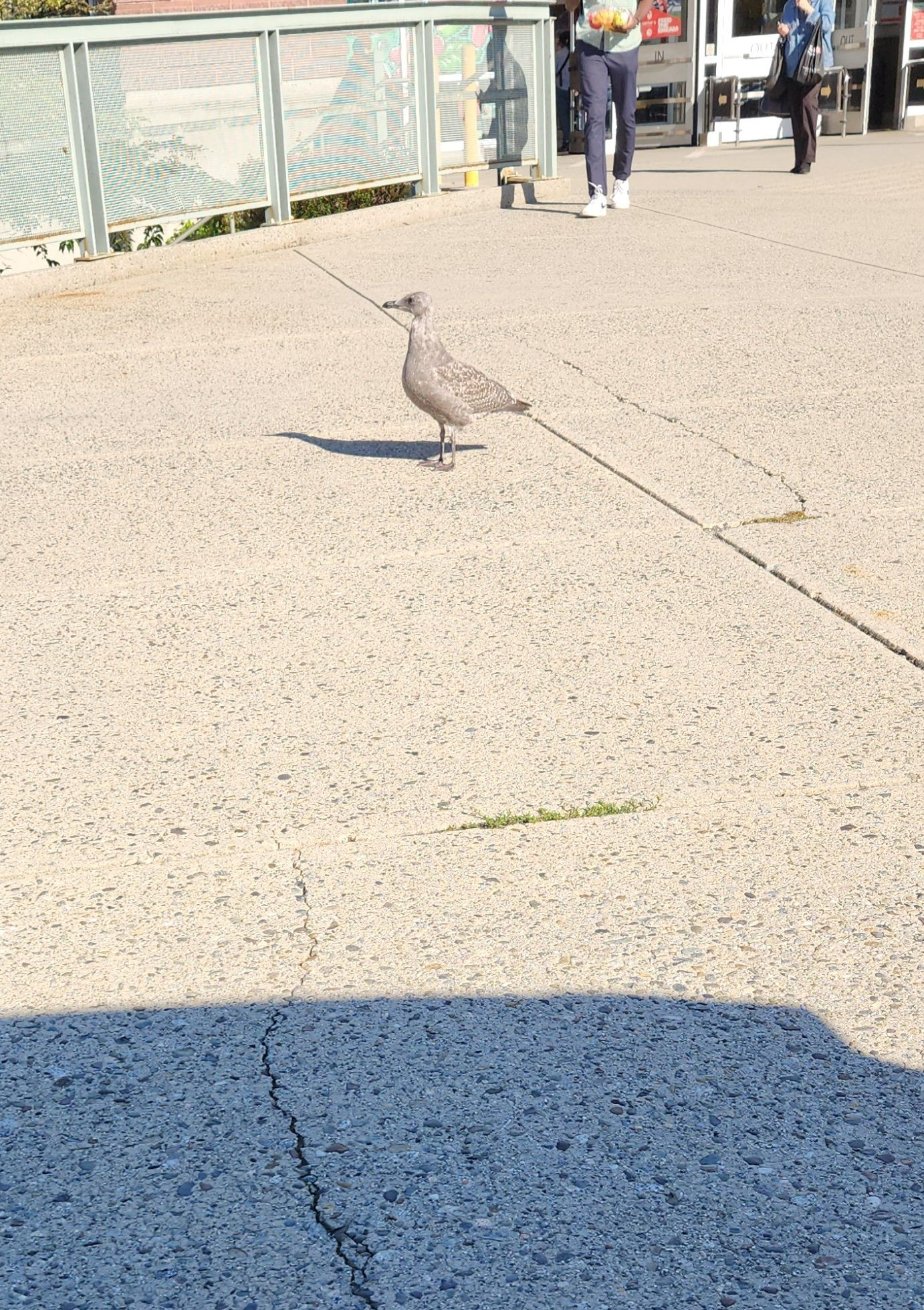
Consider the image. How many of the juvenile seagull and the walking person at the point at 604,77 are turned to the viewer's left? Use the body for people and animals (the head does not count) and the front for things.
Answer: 1

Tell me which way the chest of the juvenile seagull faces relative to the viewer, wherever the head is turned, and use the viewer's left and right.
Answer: facing to the left of the viewer

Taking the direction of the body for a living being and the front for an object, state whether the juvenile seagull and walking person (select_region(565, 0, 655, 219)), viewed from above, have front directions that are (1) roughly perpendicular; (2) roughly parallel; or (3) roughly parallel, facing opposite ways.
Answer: roughly perpendicular

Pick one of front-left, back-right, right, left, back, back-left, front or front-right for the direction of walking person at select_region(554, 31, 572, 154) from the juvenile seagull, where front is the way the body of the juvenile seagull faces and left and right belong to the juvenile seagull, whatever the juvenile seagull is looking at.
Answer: right

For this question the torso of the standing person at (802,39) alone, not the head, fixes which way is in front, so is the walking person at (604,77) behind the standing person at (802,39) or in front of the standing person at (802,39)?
in front

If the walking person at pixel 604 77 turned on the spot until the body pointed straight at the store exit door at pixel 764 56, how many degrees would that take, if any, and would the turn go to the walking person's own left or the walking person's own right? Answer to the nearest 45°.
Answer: approximately 180°

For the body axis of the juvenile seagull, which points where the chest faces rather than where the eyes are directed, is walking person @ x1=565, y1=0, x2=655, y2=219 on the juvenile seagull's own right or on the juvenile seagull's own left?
on the juvenile seagull's own right

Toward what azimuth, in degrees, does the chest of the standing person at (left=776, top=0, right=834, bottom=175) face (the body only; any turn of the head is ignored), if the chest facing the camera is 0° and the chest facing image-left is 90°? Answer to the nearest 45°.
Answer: approximately 45°

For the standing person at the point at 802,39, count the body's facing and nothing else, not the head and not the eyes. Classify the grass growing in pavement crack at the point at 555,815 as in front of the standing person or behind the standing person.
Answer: in front

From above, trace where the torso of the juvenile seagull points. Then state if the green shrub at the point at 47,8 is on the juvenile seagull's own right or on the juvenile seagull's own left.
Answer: on the juvenile seagull's own right

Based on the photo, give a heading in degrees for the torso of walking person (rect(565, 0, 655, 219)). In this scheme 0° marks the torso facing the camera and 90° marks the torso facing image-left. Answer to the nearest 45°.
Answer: approximately 0°

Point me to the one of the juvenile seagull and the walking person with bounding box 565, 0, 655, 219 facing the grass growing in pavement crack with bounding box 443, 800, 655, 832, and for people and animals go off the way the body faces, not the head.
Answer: the walking person

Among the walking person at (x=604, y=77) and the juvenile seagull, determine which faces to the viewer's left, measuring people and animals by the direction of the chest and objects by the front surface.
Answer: the juvenile seagull
